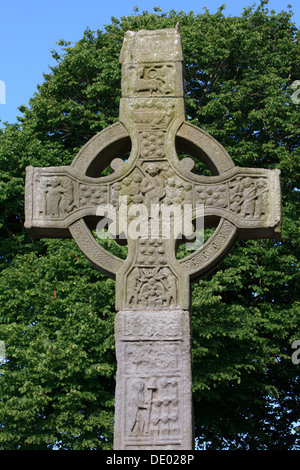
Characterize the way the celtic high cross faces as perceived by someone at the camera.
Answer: facing the viewer
